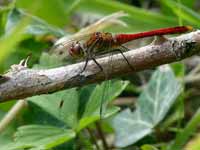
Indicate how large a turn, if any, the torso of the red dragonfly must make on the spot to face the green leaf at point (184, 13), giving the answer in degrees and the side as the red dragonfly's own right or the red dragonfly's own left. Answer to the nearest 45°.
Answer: approximately 135° to the red dragonfly's own right

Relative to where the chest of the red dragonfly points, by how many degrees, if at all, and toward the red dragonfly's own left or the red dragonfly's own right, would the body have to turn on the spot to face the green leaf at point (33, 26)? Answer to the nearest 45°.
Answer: approximately 45° to the red dragonfly's own right

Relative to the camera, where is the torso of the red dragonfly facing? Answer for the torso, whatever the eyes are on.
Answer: to the viewer's left
